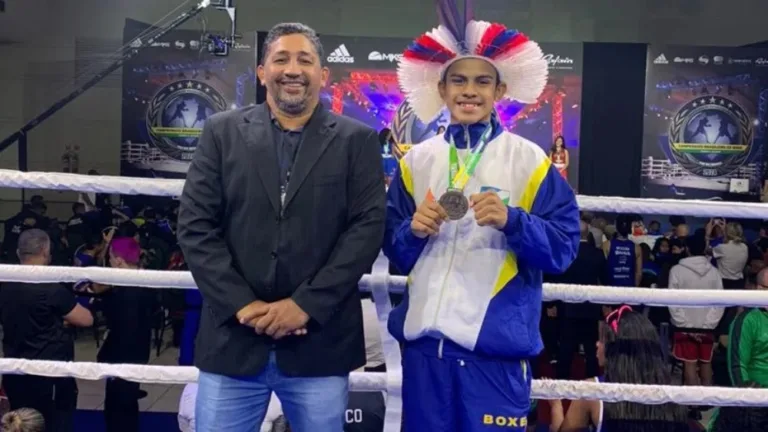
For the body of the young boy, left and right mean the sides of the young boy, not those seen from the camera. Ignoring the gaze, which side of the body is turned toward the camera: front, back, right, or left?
front

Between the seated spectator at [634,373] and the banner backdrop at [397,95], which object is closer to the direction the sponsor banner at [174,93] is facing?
the seated spectator

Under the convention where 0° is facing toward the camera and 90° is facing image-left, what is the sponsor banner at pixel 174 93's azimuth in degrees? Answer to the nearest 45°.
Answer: approximately 0°

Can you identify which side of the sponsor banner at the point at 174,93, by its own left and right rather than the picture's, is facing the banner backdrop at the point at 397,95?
left

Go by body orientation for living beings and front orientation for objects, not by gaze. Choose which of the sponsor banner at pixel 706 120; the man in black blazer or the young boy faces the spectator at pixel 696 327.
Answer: the sponsor banner

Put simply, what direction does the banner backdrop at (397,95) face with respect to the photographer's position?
facing the viewer

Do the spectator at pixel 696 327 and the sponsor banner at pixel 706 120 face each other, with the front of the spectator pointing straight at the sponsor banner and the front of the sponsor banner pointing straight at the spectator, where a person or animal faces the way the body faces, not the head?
yes

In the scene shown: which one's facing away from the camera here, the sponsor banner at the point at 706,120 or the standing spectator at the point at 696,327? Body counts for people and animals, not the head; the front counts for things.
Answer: the standing spectator

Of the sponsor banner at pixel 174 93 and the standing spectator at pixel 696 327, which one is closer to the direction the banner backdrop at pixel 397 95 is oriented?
the standing spectator

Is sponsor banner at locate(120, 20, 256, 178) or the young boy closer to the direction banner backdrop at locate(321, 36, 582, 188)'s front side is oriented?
the young boy
